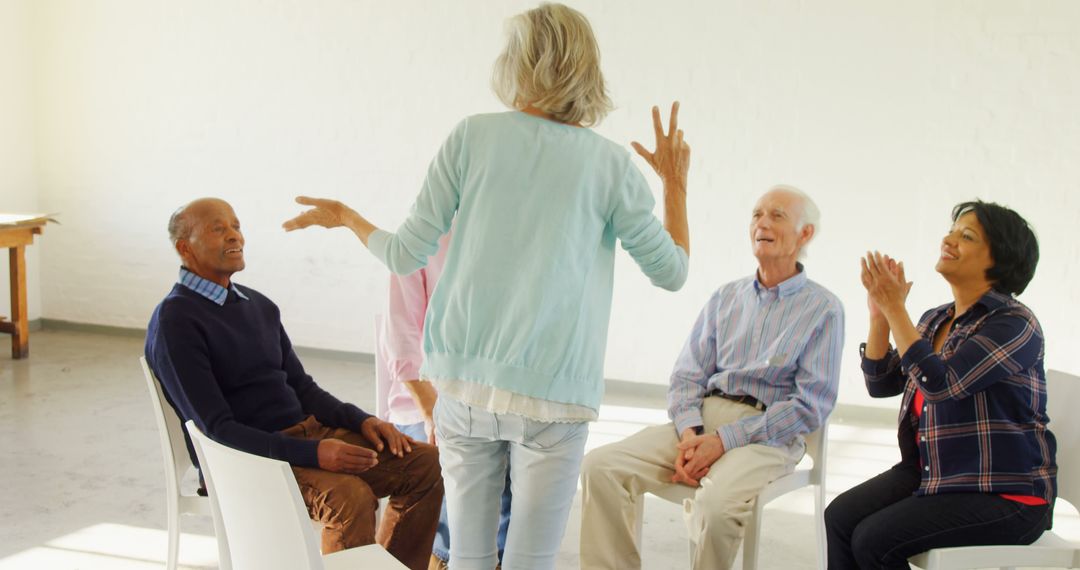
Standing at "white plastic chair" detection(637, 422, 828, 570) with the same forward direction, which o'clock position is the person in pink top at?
The person in pink top is roughly at 1 o'clock from the white plastic chair.

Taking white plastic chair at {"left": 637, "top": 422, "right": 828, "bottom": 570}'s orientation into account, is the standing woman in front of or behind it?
in front

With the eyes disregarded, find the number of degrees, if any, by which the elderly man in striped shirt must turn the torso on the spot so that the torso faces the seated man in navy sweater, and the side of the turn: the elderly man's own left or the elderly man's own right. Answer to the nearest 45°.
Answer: approximately 45° to the elderly man's own right

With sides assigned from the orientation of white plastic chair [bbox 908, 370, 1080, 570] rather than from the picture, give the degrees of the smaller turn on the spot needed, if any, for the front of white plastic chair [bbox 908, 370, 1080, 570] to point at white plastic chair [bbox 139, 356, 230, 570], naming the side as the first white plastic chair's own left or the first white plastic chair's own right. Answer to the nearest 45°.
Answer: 0° — it already faces it

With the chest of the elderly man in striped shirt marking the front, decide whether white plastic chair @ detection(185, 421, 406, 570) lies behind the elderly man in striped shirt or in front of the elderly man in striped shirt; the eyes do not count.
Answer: in front

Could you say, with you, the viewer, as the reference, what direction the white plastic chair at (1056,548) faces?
facing to the left of the viewer

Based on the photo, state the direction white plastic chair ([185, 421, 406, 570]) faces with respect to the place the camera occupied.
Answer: facing away from the viewer and to the right of the viewer

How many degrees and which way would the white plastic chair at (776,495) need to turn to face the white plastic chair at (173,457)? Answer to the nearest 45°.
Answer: approximately 45° to its right

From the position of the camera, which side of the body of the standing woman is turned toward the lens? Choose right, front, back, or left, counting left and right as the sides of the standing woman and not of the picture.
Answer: back

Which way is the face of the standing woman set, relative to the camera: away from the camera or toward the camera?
away from the camera

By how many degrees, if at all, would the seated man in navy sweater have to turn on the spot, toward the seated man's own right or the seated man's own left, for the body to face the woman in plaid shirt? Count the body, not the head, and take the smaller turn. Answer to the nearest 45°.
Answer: approximately 45° to the seated man's own left

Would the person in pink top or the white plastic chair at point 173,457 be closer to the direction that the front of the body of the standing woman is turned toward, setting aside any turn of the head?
the person in pink top
